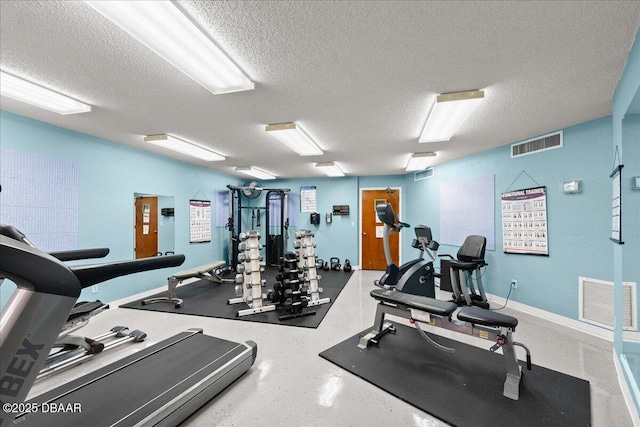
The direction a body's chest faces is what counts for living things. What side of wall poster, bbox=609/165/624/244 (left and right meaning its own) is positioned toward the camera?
left

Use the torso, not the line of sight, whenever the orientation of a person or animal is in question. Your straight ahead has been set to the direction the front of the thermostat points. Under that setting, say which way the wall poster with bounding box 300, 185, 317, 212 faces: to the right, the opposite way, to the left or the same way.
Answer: to the left

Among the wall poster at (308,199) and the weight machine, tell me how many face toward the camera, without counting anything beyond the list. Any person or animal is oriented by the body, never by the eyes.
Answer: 2

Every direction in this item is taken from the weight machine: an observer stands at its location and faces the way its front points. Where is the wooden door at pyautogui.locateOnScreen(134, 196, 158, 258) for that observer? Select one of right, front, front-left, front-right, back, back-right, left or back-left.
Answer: front-right

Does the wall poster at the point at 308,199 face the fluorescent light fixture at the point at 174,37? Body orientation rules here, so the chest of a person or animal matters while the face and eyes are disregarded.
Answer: yes

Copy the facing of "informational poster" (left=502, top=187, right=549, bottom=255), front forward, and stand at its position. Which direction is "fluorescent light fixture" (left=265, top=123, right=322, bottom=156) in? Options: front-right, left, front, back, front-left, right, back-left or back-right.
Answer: front

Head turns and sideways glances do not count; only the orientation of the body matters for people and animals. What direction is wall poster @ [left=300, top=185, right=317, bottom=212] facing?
toward the camera

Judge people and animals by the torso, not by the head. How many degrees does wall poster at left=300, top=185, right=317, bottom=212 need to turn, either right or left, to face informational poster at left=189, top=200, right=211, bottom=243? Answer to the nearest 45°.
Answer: approximately 45° to its right

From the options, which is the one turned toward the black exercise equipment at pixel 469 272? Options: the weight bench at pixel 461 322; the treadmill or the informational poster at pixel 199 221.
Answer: the informational poster

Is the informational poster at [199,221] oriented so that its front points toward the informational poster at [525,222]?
yes
